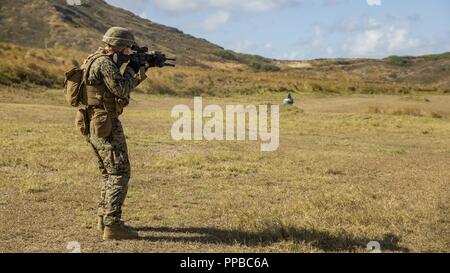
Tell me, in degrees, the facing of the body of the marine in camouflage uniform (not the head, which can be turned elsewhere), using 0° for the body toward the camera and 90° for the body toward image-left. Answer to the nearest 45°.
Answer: approximately 270°
